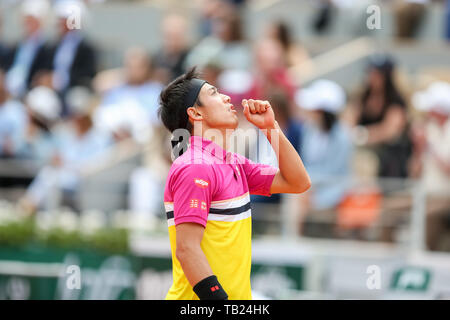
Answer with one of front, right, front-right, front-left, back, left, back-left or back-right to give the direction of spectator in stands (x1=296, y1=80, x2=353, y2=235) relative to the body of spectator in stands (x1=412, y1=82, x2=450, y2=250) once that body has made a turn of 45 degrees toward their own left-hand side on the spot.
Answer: right

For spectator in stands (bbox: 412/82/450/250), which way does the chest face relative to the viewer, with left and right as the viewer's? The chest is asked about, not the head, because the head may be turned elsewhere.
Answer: facing the viewer and to the left of the viewer

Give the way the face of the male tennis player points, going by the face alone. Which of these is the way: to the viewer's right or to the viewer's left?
to the viewer's right

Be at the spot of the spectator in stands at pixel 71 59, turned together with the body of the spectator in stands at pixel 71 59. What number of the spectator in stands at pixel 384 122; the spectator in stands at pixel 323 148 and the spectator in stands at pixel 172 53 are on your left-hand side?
3

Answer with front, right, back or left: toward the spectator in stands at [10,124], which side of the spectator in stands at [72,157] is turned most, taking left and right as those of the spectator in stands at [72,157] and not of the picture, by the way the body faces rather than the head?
right

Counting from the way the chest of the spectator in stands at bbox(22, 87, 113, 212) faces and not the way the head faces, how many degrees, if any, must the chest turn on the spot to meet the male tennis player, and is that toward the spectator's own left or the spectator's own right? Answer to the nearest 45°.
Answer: approximately 45° to the spectator's own left

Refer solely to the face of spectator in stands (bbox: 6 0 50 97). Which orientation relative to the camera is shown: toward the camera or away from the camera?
toward the camera

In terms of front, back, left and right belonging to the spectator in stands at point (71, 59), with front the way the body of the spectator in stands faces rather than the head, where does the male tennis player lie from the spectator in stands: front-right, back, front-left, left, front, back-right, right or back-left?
front-left

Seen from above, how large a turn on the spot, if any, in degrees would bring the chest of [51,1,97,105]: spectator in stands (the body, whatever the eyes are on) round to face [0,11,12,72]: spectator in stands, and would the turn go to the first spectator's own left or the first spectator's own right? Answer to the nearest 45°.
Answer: approximately 90° to the first spectator's own right

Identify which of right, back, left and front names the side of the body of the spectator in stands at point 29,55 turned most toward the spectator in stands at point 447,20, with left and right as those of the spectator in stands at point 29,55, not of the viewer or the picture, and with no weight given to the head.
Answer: left

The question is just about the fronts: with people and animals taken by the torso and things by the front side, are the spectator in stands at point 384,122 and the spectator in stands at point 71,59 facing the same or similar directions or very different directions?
same or similar directions
